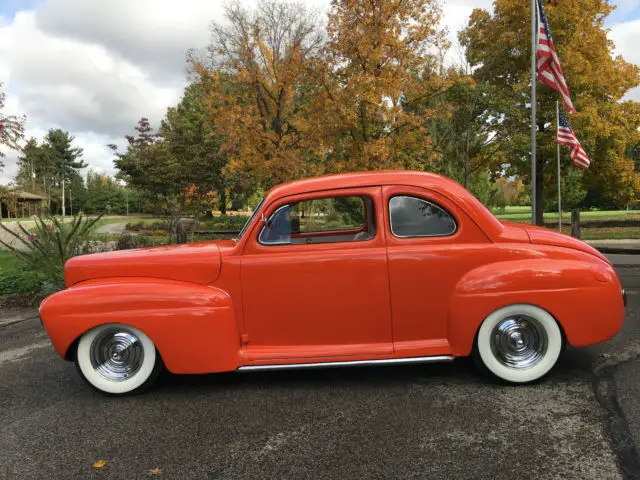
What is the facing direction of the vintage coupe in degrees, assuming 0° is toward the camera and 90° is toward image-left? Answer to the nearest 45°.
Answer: approximately 90°

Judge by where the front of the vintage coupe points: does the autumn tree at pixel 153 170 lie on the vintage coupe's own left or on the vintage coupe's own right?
on the vintage coupe's own right

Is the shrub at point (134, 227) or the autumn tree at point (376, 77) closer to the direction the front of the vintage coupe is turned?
the shrub

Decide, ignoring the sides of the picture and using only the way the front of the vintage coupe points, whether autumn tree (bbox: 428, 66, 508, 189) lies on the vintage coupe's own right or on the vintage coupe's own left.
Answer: on the vintage coupe's own right

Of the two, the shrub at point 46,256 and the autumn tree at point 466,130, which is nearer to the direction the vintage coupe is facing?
the shrub

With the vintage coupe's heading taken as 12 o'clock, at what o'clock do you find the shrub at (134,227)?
The shrub is roughly at 2 o'clock from the vintage coupe.

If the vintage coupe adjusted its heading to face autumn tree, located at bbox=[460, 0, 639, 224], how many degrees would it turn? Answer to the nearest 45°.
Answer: approximately 135° to its right

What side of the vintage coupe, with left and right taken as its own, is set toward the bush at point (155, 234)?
right

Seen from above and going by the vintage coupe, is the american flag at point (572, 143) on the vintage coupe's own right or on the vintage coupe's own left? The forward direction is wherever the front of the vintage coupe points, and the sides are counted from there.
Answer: on the vintage coupe's own right

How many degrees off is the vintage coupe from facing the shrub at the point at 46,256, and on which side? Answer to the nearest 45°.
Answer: approximately 45° to its right

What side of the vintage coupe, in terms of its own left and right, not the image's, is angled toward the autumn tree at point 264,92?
right
